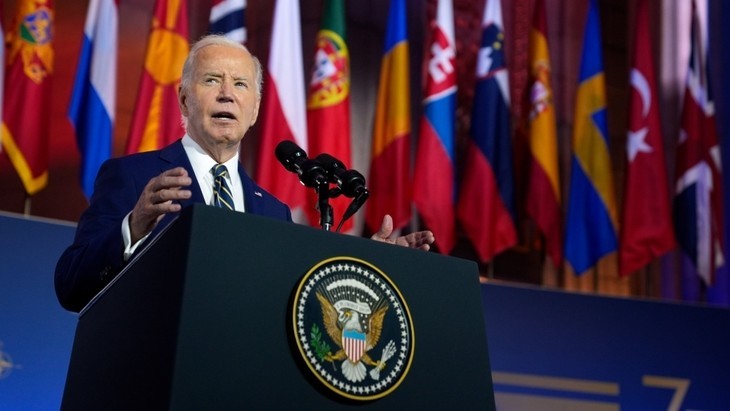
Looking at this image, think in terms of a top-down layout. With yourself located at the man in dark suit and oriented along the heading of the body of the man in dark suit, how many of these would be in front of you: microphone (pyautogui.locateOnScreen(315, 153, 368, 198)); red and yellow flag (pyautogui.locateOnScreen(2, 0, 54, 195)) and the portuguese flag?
1

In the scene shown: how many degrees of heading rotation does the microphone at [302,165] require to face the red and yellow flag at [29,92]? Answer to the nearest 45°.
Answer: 0° — it already faces it

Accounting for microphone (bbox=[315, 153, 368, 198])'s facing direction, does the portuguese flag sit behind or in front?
in front

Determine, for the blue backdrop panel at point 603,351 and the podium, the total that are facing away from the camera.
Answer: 0

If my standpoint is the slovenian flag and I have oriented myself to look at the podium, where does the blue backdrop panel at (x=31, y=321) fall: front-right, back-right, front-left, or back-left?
front-right

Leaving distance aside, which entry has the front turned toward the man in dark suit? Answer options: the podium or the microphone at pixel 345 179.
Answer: the microphone

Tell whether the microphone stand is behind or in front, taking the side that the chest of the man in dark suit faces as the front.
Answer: in front

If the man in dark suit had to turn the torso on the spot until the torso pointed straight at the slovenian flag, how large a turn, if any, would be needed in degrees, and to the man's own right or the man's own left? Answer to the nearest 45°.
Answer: approximately 90° to the man's own left

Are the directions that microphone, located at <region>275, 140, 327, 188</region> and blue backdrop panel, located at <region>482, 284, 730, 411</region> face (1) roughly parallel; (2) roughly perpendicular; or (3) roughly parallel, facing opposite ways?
roughly parallel, facing opposite ways

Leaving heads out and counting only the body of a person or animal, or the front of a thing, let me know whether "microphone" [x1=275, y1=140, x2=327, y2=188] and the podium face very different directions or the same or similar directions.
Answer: very different directions

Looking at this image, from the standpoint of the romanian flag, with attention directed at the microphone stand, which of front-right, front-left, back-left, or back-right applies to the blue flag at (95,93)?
front-right

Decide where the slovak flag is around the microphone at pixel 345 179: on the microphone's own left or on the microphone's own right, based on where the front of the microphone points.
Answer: on the microphone's own right

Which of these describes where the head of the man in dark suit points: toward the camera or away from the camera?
toward the camera

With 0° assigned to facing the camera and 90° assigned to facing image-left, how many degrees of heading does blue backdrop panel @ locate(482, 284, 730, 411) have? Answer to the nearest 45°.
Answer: approximately 315°
